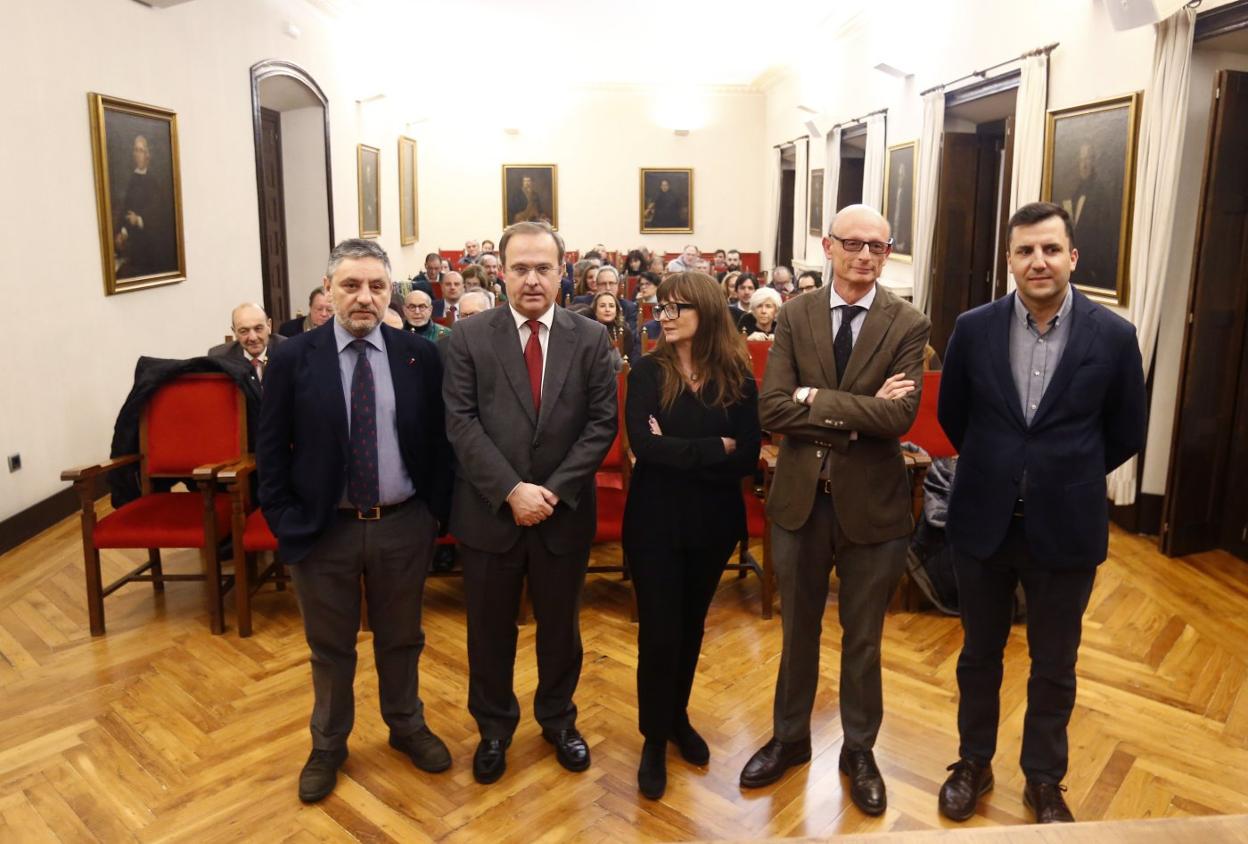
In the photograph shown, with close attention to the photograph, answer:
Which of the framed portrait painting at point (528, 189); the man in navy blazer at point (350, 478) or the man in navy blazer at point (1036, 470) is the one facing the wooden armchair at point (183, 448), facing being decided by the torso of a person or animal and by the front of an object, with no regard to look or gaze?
the framed portrait painting

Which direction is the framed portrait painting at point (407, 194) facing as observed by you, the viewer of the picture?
facing to the right of the viewer

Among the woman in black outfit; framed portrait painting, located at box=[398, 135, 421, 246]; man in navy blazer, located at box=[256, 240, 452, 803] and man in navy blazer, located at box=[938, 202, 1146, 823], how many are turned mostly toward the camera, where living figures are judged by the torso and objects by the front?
3

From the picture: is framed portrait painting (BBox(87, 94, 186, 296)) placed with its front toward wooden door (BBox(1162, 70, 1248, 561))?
yes

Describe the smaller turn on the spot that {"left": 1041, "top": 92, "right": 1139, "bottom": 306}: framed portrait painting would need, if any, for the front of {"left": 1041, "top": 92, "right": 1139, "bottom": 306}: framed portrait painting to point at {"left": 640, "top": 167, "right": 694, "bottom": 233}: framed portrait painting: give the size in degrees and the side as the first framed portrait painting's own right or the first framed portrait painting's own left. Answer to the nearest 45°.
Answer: approximately 90° to the first framed portrait painting's own right

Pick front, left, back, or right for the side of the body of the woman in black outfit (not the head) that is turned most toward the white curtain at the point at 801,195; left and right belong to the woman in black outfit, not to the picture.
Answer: back

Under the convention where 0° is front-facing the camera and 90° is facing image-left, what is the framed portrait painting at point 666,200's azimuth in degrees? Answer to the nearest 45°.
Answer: approximately 0°

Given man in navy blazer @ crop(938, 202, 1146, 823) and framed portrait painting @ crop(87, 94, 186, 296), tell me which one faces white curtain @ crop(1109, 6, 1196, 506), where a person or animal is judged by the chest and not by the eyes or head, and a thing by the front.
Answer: the framed portrait painting

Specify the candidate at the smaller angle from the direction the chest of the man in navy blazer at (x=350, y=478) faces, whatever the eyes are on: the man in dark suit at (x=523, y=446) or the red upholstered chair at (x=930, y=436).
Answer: the man in dark suit

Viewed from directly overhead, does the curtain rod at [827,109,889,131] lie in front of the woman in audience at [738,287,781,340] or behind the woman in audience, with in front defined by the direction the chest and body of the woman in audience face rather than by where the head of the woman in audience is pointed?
behind

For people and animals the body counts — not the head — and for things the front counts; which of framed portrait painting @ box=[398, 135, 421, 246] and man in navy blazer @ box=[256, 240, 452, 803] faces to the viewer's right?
the framed portrait painting
